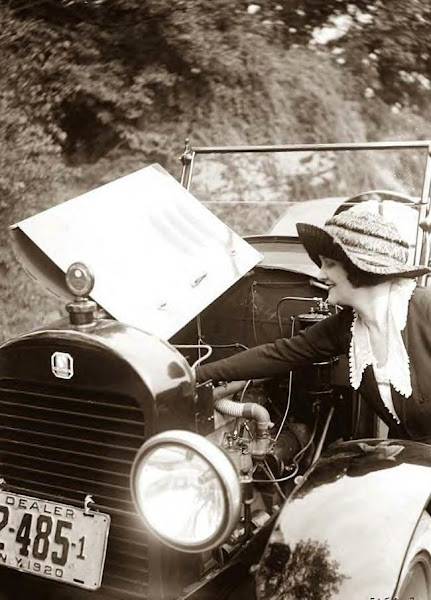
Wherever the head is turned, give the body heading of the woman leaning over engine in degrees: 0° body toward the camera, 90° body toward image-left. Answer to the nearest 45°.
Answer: approximately 45°

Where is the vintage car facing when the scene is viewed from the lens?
facing the viewer and to the left of the viewer
